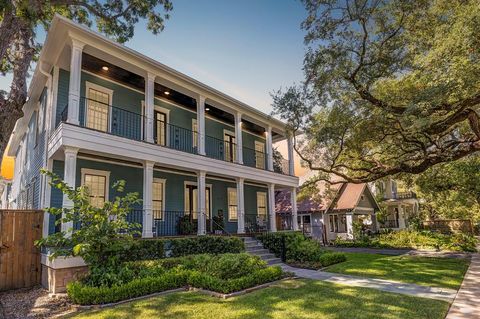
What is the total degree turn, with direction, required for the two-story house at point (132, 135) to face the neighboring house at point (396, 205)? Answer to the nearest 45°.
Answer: approximately 90° to its left

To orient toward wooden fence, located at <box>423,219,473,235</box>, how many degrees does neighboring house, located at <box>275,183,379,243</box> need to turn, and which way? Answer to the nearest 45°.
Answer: approximately 45° to its left

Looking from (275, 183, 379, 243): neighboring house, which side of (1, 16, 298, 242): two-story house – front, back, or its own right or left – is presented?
left

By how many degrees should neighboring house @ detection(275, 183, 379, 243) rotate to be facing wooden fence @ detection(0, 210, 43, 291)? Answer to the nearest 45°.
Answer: approximately 90° to its right

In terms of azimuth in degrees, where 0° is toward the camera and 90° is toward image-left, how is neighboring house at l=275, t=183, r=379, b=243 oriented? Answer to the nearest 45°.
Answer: approximately 315°

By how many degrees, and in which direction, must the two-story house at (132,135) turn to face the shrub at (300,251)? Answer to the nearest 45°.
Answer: approximately 45° to its left

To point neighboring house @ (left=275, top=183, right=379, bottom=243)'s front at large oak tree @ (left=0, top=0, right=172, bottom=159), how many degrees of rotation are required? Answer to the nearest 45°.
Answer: approximately 90° to its right

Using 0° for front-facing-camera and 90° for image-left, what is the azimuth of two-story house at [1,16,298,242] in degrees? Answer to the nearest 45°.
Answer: approximately 315°

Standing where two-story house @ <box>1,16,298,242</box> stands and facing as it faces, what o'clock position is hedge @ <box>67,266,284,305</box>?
The hedge is roughly at 1 o'clock from the two-story house.

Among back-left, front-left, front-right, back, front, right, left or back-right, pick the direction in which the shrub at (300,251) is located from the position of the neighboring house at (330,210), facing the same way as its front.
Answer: front-right

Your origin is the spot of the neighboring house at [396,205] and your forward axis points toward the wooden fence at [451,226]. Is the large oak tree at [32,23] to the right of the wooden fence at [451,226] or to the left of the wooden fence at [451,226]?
right
